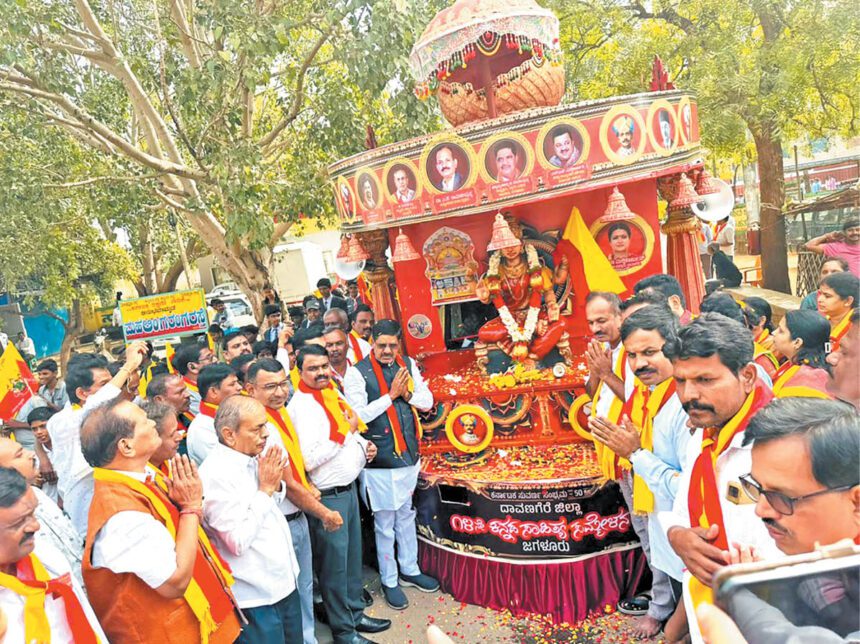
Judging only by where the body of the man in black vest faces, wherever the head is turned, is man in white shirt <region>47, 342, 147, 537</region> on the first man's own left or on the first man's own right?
on the first man's own right

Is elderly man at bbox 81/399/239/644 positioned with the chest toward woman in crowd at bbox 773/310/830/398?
yes

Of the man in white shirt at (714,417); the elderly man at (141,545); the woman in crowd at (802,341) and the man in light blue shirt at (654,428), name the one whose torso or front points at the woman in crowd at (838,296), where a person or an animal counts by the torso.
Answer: the elderly man

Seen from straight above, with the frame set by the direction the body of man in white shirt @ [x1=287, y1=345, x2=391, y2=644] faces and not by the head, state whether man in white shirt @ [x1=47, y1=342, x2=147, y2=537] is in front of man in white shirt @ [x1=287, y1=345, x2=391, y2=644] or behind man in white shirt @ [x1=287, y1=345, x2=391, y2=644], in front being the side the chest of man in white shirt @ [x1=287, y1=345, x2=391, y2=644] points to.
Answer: behind

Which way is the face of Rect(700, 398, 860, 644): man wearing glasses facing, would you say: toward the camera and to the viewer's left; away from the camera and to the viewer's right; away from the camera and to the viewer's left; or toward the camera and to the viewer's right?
toward the camera and to the viewer's left

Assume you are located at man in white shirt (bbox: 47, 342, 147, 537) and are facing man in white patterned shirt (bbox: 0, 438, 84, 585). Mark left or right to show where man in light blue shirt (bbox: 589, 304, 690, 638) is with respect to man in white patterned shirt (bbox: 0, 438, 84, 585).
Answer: left

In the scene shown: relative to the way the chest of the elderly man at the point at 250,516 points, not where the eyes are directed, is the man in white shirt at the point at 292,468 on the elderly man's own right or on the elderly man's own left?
on the elderly man's own left

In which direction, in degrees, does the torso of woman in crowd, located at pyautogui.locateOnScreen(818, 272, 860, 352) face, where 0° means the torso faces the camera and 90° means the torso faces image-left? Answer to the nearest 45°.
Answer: approximately 90°

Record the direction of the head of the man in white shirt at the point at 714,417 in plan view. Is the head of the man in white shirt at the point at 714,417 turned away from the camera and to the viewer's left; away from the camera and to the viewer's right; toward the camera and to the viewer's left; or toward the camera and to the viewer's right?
toward the camera and to the viewer's left

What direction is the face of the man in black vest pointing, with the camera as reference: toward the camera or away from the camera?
toward the camera

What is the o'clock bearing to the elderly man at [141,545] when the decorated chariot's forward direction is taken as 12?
The elderly man is roughly at 1 o'clock from the decorated chariot.

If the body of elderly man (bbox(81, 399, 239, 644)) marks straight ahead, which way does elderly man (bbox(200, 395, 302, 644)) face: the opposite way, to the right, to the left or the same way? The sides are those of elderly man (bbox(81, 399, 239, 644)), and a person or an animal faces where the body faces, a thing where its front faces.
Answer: the same way

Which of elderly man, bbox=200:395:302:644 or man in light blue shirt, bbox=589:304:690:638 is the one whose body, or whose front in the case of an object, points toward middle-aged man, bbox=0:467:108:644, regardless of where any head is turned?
the man in light blue shirt

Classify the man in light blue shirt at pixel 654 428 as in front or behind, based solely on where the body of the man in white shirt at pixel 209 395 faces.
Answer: in front

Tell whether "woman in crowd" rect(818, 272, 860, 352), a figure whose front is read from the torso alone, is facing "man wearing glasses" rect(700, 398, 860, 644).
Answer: no

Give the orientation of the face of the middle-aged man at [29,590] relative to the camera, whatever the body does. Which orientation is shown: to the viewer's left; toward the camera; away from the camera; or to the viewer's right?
to the viewer's right

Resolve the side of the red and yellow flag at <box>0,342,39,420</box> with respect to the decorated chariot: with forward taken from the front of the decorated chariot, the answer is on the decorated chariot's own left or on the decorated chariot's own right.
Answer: on the decorated chariot's own right

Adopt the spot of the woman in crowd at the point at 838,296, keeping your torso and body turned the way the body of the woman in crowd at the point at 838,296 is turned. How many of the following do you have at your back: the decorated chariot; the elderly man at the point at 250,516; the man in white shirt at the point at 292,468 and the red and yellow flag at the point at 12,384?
0

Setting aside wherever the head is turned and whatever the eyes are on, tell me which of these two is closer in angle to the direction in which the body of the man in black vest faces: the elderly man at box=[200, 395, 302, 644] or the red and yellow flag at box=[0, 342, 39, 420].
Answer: the elderly man

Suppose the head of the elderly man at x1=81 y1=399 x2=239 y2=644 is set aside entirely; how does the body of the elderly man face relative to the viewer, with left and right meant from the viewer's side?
facing to the right of the viewer
